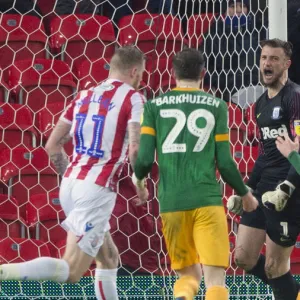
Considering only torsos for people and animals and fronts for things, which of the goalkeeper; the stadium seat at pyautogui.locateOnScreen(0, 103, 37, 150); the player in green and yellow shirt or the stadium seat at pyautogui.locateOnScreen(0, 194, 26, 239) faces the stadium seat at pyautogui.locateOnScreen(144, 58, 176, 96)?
the player in green and yellow shirt

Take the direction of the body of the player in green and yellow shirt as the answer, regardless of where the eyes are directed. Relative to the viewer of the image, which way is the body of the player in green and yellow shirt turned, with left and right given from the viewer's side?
facing away from the viewer

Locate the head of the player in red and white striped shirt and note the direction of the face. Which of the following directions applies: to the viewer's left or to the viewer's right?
to the viewer's right

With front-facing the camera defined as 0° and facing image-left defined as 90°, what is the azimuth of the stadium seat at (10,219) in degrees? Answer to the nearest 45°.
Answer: approximately 0°

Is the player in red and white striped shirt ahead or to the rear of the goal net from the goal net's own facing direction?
ahead

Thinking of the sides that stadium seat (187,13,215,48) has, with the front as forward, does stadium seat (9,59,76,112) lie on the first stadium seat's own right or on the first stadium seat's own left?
on the first stadium seat's own right

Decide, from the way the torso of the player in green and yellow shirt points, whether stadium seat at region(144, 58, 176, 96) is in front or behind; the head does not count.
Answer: in front
